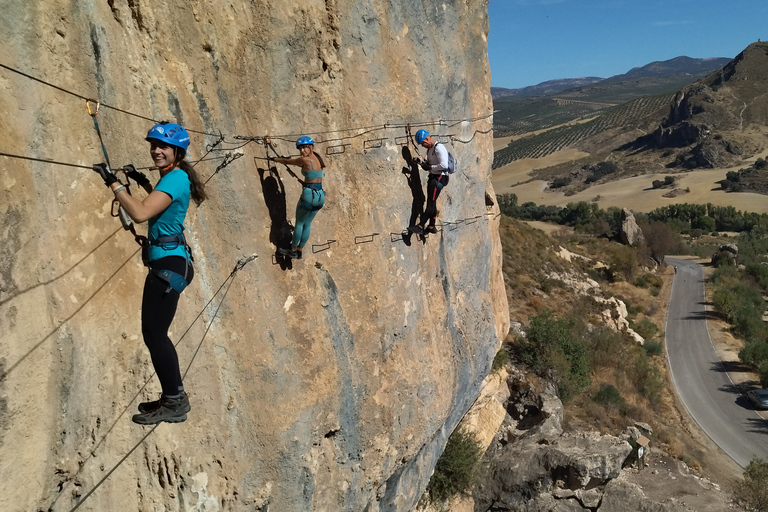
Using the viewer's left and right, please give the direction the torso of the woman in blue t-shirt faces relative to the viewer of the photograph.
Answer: facing to the left of the viewer

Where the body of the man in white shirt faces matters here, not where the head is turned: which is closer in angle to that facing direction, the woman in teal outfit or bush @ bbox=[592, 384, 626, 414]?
the woman in teal outfit

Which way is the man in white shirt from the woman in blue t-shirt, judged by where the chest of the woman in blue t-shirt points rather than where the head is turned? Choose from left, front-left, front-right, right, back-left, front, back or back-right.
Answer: back-right

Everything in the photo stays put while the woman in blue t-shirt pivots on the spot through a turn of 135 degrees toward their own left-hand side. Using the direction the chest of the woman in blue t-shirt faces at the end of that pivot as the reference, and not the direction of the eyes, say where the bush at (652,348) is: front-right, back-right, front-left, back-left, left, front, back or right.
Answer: left

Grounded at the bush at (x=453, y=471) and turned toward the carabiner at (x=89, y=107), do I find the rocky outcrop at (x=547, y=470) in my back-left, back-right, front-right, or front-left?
back-left

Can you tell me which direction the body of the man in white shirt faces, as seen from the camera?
to the viewer's left

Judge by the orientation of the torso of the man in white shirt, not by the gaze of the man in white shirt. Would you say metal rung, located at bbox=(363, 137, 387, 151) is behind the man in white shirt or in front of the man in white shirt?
in front

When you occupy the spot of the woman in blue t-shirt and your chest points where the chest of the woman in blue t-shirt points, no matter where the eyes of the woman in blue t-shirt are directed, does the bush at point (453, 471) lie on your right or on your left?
on your right
